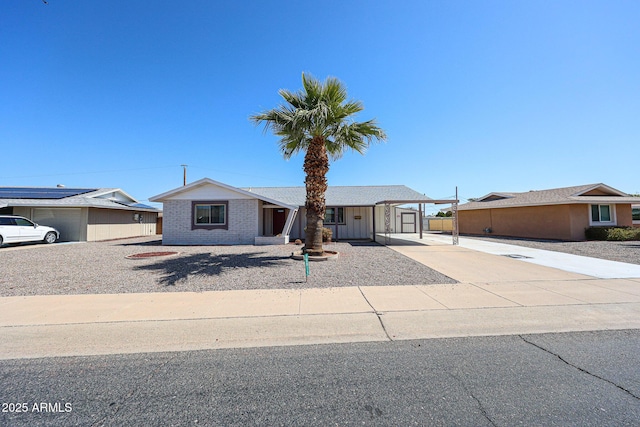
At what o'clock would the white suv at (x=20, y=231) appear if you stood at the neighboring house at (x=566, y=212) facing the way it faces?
The white suv is roughly at 3 o'clock from the neighboring house.

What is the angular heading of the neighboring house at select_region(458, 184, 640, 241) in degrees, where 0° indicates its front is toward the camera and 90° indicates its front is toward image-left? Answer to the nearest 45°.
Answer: approximately 315°

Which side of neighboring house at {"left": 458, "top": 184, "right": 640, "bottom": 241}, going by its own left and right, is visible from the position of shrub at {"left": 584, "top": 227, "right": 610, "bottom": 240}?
front

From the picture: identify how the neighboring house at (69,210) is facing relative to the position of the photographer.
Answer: facing the viewer and to the left of the viewer

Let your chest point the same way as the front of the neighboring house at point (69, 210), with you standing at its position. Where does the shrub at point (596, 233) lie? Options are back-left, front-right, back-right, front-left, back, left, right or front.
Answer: left

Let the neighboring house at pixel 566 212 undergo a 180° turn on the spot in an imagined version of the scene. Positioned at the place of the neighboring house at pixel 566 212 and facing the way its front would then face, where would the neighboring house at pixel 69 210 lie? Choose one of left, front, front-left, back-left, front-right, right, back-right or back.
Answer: left

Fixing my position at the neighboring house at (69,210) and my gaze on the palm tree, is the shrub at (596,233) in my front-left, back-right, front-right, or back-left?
front-left

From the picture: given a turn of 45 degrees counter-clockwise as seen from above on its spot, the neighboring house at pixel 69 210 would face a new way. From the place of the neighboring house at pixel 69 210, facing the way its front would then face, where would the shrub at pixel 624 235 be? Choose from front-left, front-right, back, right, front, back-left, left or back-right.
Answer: front-left

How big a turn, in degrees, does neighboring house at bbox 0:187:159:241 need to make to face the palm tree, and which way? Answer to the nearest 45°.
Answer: approximately 90° to its left

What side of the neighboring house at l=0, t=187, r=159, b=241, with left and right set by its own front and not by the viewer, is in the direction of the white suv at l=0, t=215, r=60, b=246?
front
